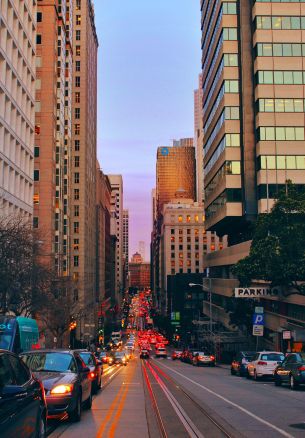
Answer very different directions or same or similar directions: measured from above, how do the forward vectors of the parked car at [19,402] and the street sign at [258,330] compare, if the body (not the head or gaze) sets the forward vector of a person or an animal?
same or similar directions

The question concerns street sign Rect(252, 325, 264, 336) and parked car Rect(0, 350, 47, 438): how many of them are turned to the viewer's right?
0

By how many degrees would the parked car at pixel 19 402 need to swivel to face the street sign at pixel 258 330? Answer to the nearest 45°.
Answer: approximately 180°

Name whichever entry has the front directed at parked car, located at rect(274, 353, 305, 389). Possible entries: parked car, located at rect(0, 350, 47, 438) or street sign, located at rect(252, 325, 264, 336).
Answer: the street sign

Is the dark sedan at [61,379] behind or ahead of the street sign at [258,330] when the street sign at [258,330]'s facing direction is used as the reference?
ahead

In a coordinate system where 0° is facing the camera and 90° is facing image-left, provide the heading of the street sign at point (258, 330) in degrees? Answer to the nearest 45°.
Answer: approximately 0°

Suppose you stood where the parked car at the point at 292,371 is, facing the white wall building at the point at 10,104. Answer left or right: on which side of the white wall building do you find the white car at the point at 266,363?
right

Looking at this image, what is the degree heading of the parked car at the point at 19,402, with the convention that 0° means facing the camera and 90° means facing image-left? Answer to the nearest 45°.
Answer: approximately 45°

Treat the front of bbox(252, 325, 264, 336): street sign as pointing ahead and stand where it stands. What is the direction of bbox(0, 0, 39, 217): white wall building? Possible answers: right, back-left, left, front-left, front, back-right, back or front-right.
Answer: right

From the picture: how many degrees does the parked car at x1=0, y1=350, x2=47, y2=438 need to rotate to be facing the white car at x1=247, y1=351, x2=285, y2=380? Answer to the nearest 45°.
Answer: approximately 180°

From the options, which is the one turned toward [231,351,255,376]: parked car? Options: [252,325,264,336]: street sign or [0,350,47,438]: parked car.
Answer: the street sign

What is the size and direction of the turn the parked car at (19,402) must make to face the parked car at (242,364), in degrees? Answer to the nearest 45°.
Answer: approximately 180°

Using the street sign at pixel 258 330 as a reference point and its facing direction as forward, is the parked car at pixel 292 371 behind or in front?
in front
